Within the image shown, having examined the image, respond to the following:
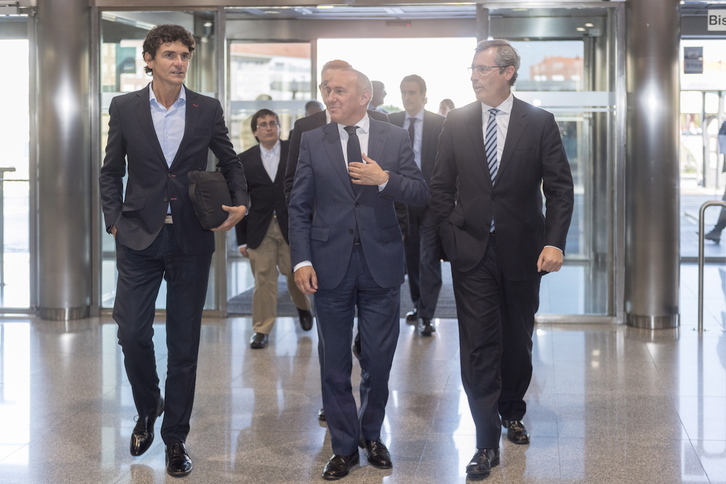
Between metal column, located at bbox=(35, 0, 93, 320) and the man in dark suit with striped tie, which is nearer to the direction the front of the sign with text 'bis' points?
the man in dark suit with striped tie

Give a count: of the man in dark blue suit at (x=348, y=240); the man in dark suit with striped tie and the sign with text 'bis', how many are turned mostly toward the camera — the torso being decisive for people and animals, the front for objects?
3

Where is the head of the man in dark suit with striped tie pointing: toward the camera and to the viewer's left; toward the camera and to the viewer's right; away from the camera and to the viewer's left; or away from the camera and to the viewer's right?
toward the camera and to the viewer's left

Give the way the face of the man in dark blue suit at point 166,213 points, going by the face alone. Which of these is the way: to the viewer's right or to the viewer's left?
to the viewer's right

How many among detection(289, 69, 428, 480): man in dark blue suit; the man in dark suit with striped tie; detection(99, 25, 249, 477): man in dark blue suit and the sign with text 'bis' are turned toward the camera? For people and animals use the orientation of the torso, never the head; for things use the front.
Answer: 4

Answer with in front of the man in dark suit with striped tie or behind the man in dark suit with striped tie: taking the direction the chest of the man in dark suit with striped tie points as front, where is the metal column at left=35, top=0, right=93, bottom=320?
behind

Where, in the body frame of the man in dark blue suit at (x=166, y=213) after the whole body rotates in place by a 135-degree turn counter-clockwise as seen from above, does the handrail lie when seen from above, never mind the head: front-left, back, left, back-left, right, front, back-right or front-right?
front

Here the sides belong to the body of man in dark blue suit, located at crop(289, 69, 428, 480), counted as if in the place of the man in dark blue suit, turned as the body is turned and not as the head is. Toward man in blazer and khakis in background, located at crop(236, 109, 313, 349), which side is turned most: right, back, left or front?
back

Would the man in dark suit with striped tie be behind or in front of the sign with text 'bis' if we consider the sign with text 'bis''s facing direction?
in front

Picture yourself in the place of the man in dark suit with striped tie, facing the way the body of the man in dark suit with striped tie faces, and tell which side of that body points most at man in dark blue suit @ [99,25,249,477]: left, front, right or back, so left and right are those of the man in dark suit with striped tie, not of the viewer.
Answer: right

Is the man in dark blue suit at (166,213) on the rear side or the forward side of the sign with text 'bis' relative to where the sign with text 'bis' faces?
on the forward side

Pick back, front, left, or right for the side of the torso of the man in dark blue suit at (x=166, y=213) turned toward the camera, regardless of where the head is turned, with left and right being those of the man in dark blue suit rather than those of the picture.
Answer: front

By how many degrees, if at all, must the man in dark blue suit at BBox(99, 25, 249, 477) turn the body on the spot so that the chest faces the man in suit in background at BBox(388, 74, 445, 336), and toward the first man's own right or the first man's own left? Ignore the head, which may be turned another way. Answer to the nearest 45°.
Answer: approximately 135° to the first man's own left

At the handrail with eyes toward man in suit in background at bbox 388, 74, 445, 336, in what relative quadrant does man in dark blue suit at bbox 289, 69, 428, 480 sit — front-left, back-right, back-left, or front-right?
front-left

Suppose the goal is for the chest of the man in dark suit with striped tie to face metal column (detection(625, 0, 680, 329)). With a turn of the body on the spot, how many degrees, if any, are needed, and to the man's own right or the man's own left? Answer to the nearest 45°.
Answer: approximately 180°

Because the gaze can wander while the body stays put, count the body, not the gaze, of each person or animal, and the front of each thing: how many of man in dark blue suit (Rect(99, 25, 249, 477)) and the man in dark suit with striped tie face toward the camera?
2
